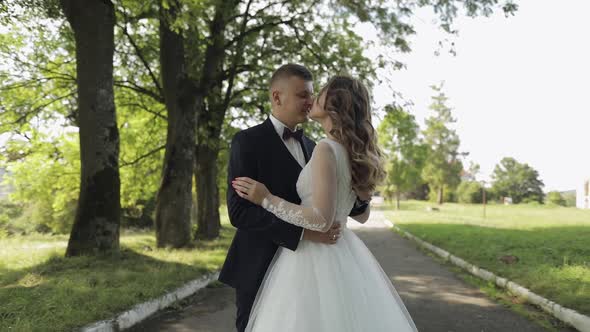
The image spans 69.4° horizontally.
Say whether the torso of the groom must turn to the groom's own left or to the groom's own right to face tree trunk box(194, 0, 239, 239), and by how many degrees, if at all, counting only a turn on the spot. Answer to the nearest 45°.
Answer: approximately 135° to the groom's own left

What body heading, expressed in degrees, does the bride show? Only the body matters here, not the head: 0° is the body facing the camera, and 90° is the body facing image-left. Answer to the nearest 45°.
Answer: approximately 90°

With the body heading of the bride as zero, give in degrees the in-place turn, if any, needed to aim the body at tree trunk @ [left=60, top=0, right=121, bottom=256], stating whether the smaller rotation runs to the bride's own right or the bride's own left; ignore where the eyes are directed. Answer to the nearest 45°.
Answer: approximately 45° to the bride's own right

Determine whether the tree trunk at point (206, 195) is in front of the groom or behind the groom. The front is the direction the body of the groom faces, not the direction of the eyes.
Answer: behind

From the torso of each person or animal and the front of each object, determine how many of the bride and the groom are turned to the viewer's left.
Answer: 1
